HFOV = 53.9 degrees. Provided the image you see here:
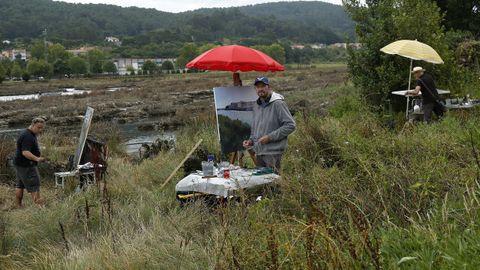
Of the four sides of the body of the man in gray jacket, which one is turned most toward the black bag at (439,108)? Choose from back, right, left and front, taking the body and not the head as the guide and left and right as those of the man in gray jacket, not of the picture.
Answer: back

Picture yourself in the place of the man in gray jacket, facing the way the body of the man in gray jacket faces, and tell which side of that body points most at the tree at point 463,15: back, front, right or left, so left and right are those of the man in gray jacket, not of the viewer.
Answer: back

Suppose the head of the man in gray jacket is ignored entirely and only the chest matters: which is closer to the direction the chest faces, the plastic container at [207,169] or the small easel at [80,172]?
the plastic container

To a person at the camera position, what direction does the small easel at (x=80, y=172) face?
facing to the left of the viewer

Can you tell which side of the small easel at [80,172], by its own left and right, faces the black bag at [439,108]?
back

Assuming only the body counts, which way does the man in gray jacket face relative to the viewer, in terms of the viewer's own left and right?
facing the viewer and to the left of the viewer

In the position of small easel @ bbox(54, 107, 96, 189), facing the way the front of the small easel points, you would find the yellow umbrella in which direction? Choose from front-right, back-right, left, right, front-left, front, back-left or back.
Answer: back

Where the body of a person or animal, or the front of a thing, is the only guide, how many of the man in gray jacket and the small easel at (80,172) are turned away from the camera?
0

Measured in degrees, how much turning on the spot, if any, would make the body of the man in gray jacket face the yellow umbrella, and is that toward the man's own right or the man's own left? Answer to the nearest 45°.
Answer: approximately 180°

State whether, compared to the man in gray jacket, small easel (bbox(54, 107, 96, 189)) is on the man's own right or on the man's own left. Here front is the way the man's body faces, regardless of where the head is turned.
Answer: on the man's own right

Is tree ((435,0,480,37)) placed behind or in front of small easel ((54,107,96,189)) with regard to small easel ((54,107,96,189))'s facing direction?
behind
